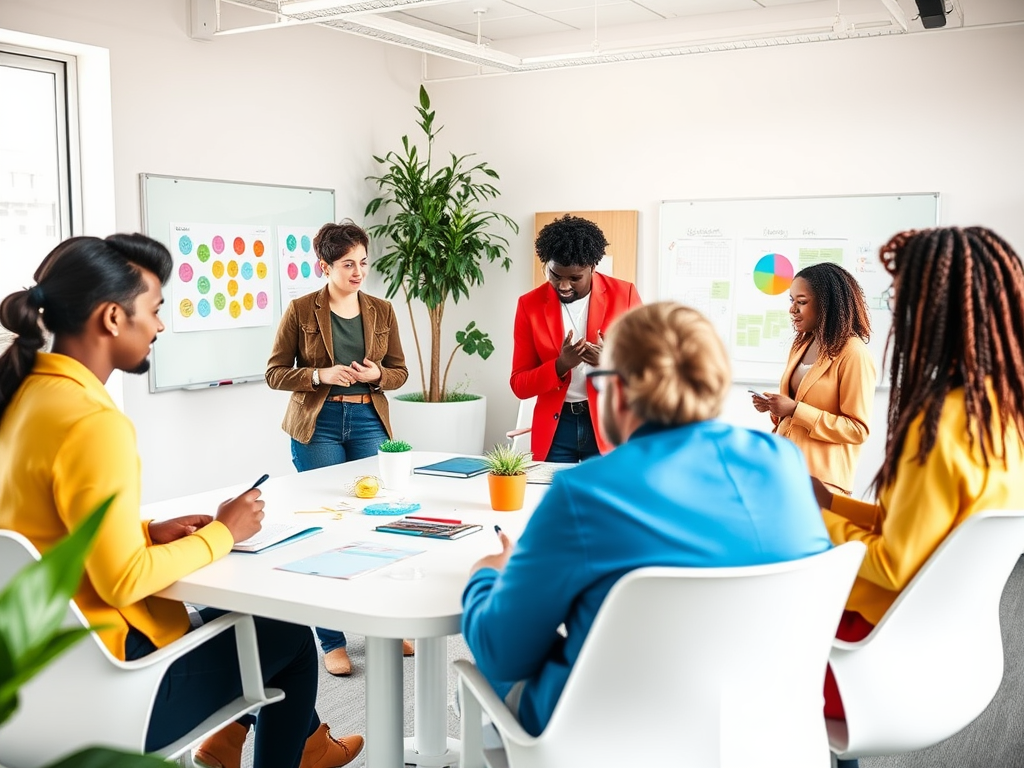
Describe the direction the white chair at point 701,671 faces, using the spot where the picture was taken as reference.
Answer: facing away from the viewer and to the left of the viewer

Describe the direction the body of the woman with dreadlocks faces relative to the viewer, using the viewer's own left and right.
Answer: facing away from the viewer and to the left of the viewer

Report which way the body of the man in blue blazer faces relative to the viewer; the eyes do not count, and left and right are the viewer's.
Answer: facing away from the viewer and to the left of the viewer

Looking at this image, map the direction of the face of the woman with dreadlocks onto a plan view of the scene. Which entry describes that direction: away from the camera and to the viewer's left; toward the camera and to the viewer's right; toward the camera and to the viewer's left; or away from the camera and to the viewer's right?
away from the camera and to the viewer's left

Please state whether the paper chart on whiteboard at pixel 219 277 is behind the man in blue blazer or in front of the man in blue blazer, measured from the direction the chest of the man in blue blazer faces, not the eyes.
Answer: in front

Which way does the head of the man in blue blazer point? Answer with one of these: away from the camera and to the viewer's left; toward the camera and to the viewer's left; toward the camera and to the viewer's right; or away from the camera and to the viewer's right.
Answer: away from the camera and to the viewer's left

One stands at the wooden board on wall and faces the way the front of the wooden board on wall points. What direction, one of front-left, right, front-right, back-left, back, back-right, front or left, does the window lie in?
front-right

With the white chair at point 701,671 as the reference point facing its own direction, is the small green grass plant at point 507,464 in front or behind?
in front
